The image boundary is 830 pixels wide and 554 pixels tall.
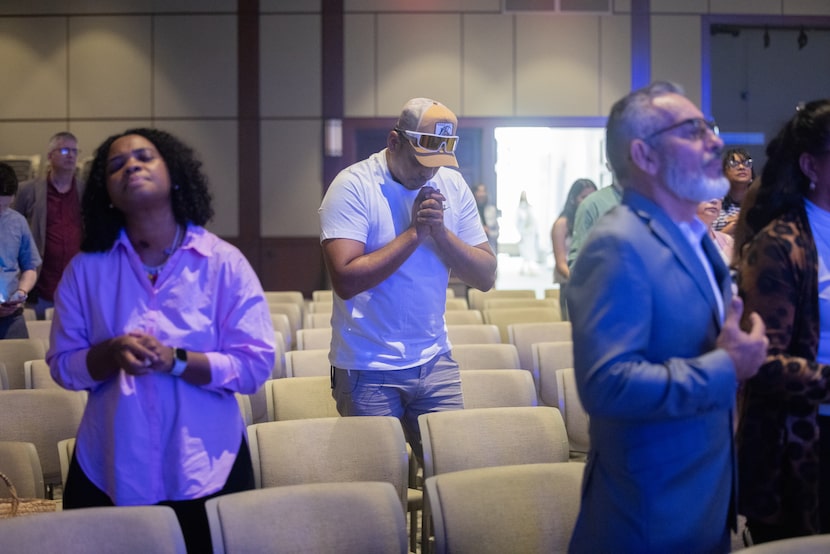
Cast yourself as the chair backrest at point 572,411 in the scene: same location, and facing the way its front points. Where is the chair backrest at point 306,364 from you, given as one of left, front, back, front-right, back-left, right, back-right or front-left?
back-right

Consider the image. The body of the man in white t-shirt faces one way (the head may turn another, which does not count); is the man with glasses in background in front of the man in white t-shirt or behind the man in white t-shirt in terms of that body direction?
behind

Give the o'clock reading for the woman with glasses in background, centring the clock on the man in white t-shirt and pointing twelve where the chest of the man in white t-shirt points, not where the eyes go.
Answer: The woman with glasses in background is roughly at 9 o'clock from the man in white t-shirt.

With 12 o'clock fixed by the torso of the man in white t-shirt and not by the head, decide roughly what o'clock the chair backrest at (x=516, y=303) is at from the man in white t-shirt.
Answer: The chair backrest is roughly at 8 o'clock from the man in white t-shirt.

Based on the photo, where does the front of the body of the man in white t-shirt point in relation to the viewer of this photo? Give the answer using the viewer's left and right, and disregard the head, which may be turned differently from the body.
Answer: facing the viewer and to the right of the viewer

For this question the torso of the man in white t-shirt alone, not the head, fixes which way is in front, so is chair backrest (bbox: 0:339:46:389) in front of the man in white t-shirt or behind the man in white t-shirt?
behind

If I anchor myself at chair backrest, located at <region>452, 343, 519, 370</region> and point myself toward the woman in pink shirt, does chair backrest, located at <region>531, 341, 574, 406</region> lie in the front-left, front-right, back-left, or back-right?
back-left

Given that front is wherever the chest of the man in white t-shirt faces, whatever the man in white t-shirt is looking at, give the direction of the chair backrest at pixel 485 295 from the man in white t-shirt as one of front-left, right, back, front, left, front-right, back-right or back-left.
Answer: back-left

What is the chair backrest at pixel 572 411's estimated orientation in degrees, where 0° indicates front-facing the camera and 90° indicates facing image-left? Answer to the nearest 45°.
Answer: approximately 315°
